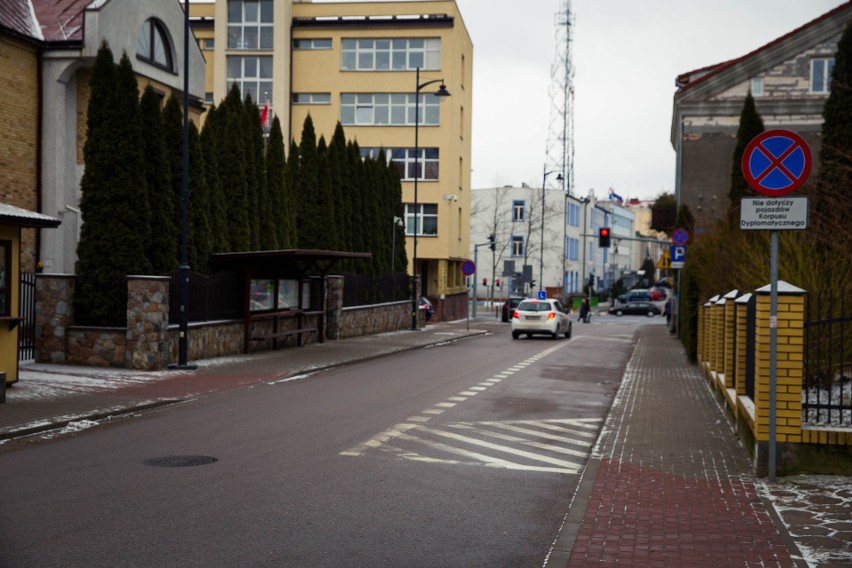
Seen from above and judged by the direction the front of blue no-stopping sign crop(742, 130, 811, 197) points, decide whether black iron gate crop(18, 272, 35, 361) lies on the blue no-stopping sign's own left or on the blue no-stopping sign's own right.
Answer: on the blue no-stopping sign's own right

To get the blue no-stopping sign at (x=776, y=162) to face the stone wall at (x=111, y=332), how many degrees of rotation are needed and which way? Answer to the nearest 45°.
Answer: approximately 135° to its right

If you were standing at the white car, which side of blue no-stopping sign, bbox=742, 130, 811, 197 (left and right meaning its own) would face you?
back

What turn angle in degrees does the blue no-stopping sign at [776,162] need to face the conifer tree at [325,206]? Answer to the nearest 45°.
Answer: approximately 135° to its right

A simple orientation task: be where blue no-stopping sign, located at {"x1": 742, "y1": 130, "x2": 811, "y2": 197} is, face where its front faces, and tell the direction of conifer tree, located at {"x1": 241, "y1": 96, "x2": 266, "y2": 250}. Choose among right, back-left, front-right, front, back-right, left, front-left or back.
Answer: back-right

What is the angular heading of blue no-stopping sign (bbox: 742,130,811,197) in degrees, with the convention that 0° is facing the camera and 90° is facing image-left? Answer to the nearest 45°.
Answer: approximately 0°

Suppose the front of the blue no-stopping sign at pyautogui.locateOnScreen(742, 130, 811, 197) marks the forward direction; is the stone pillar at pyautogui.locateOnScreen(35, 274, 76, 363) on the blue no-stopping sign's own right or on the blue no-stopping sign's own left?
on the blue no-stopping sign's own right

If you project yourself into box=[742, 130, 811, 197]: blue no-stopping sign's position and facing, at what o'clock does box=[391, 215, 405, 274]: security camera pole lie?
The security camera pole is roughly at 5 o'clock from the blue no-stopping sign.

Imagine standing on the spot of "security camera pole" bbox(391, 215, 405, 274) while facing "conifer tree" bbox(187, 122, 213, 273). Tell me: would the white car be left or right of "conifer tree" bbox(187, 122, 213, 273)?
left

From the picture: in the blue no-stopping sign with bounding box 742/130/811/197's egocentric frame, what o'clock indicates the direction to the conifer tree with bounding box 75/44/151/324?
The conifer tree is roughly at 4 o'clock from the blue no-stopping sign.
